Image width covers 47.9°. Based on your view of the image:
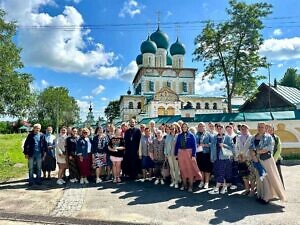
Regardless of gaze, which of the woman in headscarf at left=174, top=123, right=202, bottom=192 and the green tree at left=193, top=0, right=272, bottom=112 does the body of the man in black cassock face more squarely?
the woman in headscarf

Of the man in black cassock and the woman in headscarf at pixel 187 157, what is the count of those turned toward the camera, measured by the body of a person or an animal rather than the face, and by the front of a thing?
2

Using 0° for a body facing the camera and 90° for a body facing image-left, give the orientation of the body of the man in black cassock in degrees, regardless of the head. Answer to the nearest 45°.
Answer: approximately 0°

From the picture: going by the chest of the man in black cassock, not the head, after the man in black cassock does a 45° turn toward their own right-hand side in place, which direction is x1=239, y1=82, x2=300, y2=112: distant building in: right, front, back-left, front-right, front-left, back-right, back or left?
back

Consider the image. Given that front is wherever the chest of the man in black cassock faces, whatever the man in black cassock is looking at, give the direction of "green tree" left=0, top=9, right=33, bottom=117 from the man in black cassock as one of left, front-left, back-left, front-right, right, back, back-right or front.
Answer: back-right

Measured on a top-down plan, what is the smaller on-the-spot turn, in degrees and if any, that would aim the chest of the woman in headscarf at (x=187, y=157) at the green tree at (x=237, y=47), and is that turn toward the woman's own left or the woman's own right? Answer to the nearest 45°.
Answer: approximately 180°

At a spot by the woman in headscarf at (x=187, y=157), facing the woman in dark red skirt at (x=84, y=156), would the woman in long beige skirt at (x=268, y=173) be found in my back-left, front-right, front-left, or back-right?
back-left

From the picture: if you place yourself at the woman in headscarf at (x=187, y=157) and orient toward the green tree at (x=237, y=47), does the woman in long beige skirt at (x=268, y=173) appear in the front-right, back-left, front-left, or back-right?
back-right

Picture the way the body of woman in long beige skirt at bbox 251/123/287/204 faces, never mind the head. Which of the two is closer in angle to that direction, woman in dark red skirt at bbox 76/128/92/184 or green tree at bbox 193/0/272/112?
the woman in dark red skirt
